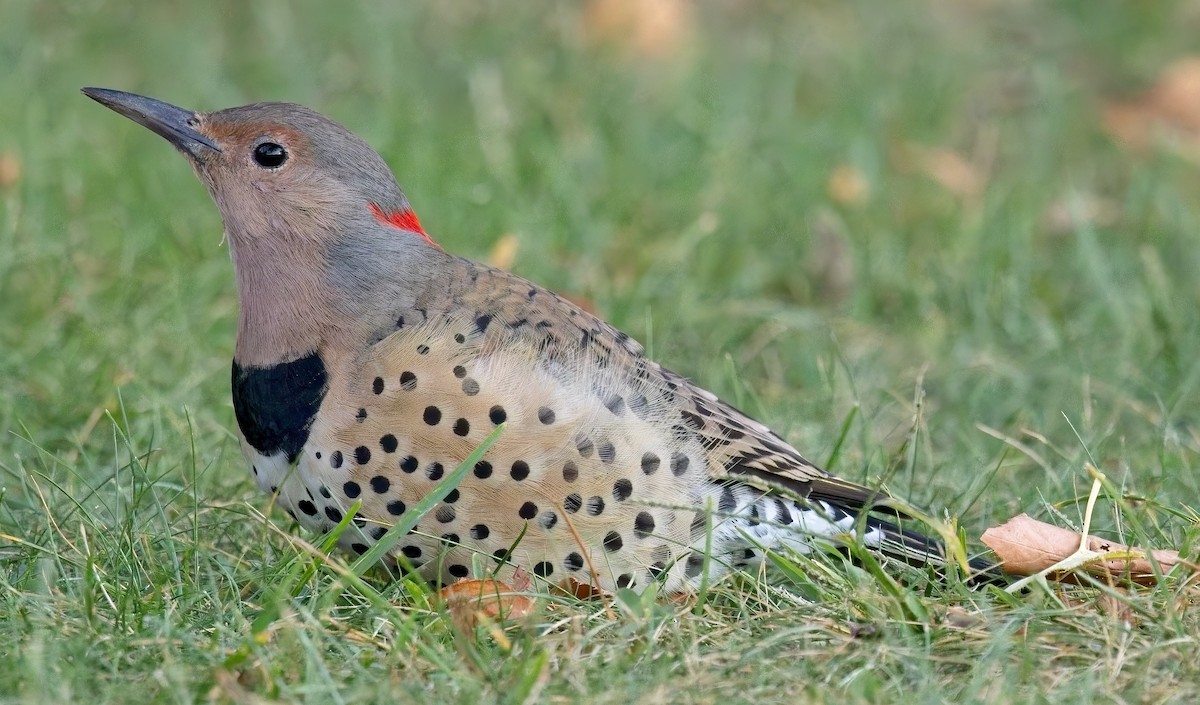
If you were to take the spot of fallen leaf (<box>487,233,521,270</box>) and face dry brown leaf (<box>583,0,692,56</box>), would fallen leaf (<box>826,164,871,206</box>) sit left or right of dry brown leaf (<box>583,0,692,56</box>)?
right

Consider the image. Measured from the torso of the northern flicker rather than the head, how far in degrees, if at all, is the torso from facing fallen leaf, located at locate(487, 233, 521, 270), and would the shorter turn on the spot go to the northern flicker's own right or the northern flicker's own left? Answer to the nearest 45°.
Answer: approximately 90° to the northern flicker's own right

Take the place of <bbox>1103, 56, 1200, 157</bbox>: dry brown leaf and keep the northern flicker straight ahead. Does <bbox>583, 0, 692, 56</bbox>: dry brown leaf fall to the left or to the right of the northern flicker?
right

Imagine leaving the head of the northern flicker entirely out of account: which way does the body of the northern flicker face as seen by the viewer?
to the viewer's left

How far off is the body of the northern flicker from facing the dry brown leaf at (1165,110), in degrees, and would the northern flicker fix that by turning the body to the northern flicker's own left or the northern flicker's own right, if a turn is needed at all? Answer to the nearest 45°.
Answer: approximately 135° to the northern flicker's own right

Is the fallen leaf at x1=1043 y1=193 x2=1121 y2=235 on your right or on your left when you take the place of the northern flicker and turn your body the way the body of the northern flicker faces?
on your right

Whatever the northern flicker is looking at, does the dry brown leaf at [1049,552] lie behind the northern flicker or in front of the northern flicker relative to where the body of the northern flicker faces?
behind

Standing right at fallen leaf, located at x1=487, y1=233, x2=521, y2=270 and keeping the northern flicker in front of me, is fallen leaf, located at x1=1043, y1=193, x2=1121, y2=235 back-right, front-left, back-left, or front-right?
back-left

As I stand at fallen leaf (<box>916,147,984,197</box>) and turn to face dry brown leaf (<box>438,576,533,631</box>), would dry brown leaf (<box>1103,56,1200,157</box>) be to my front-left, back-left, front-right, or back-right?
back-left
